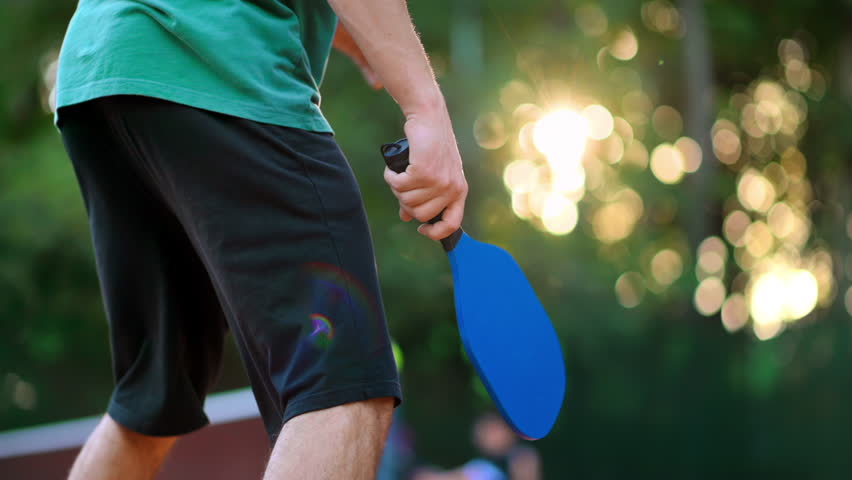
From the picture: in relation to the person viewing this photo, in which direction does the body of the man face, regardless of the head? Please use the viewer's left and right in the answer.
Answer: facing away from the viewer and to the right of the viewer
